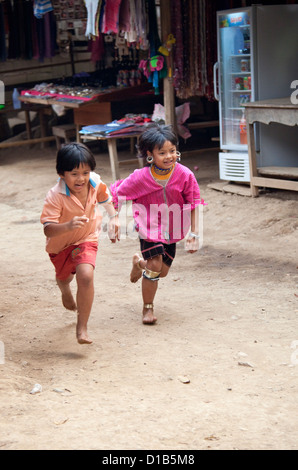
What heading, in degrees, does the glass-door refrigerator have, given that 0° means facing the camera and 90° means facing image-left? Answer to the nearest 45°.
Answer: approximately 45°

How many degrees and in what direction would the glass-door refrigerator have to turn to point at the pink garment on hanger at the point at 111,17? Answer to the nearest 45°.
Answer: approximately 90° to its right

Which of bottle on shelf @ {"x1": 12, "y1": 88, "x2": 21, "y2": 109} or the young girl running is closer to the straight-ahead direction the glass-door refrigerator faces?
the young girl running

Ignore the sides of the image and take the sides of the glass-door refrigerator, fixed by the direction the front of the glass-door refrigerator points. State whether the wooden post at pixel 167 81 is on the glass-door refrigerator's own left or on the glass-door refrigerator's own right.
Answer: on the glass-door refrigerator's own right

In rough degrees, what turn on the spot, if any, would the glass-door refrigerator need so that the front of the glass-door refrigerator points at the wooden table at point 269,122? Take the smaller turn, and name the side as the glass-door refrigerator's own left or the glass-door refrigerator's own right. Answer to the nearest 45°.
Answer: approximately 45° to the glass-door refrigerator's own left

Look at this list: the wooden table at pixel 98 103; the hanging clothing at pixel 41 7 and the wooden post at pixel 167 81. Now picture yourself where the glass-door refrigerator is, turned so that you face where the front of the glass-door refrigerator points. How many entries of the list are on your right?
3

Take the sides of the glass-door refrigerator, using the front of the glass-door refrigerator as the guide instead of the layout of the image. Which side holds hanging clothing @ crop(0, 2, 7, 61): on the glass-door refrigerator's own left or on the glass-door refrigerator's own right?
on the glass-door refrigerator's own right

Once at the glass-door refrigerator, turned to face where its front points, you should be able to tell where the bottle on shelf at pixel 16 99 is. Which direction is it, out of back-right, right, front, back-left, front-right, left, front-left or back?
right

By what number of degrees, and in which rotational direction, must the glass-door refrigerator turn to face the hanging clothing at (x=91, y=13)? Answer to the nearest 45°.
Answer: approximately 90° to its right
